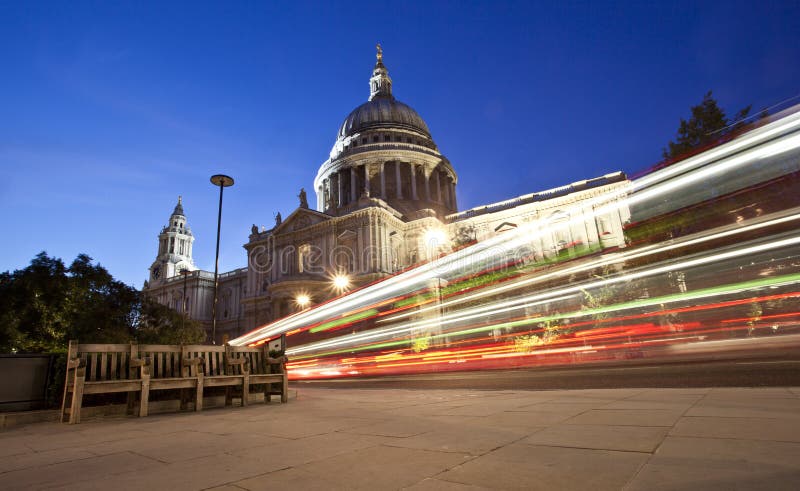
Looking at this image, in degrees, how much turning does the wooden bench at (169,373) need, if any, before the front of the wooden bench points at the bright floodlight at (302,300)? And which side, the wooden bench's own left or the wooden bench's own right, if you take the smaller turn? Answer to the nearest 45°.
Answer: approximately 135° to the wooden bench's own left

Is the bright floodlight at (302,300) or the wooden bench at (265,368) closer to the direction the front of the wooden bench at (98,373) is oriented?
the wooden bench

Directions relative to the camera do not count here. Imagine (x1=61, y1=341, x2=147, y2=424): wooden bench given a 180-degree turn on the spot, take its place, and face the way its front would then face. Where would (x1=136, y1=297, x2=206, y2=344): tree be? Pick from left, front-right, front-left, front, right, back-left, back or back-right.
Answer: front-right

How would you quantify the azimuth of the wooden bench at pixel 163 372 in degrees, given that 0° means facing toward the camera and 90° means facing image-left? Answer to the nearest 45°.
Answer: approximately 315°

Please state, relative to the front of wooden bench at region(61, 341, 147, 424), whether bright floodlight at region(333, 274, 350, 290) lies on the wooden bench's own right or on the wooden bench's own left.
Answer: on the wooden bench's own left

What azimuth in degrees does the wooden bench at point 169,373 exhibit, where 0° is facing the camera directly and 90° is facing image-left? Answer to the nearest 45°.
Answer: approximately 315°
